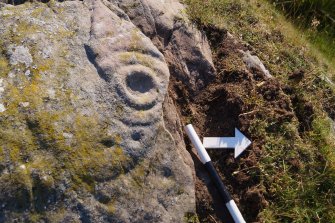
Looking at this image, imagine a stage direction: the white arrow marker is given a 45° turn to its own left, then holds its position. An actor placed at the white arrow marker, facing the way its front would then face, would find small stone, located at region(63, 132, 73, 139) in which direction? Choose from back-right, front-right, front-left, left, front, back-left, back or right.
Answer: back

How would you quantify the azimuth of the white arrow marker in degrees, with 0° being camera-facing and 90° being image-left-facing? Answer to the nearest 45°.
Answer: approximately 270°

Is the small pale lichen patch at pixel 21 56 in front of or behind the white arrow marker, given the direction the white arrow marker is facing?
behind
